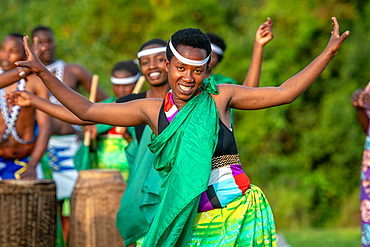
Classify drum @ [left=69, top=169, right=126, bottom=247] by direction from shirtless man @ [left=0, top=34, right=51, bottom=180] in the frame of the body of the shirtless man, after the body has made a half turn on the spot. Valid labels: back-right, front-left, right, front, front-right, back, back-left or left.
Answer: right

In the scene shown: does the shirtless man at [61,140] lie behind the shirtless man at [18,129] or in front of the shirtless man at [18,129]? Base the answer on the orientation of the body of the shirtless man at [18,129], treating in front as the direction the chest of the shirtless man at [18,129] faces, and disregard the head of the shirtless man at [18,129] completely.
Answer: behind

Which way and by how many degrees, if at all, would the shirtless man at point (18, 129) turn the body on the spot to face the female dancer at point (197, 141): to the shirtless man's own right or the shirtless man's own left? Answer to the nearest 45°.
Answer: approximately 45° to the shirtless man's own left

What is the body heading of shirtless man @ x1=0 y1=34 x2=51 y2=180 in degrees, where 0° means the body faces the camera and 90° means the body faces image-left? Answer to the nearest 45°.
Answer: approximately 45°

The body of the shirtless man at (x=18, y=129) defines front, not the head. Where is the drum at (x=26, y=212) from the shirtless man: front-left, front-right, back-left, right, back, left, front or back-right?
front-left
